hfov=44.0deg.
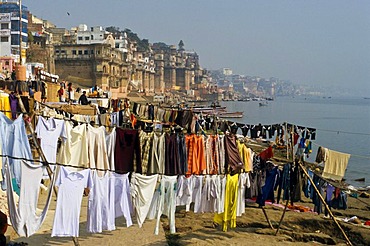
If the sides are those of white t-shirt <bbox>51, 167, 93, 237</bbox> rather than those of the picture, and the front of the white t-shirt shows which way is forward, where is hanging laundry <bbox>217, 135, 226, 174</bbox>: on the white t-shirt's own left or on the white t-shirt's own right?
on the white t-shirt's own left

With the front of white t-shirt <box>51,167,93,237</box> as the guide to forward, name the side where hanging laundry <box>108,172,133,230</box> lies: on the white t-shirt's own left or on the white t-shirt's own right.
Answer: on the white t-shirt's own left

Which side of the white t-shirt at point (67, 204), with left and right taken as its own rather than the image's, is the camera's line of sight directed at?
front

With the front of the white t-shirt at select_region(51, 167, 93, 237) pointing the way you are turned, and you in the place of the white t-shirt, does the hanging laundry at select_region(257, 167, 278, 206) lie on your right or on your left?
on your left

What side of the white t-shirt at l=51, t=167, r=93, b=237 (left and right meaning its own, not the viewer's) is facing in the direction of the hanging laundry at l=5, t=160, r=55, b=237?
right

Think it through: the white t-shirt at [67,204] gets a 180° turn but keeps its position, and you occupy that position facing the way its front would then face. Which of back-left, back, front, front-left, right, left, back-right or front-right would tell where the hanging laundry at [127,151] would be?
front-right

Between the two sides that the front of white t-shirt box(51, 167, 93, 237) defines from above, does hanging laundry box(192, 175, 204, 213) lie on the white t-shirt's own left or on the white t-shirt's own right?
on the white t-shirt's own left

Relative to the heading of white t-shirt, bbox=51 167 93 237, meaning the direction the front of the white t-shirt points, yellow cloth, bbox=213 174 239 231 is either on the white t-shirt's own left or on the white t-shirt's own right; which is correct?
on the white t-shirt's own left

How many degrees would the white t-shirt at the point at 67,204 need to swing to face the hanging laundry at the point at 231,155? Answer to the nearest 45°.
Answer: approximately 135° to its left

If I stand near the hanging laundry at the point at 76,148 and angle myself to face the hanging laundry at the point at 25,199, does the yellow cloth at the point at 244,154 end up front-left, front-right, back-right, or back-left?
back-left

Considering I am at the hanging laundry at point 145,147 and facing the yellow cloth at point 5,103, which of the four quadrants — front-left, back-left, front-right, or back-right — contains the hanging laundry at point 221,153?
back-right

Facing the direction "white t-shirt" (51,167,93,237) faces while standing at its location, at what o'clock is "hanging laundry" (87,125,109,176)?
The hanging laundry is roughly at 7 o'clock from the white t-shirt.

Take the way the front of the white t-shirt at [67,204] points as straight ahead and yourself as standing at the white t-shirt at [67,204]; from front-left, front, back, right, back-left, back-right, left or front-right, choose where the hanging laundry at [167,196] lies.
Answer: back-left

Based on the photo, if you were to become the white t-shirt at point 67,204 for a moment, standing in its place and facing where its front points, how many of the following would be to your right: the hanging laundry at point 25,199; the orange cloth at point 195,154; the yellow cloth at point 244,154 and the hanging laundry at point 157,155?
1
